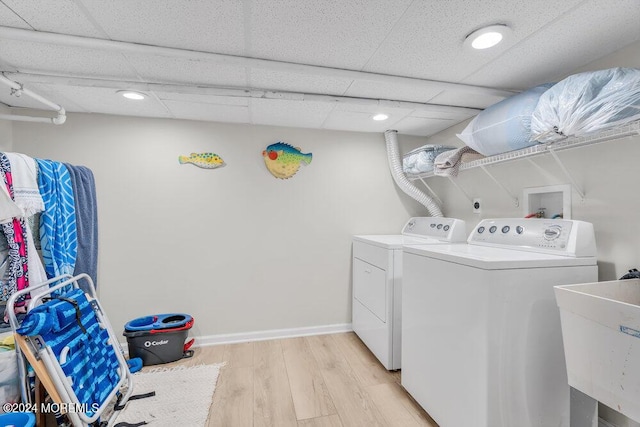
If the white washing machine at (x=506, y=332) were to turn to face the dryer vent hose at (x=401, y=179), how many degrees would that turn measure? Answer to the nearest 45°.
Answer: approximately 90° to its right

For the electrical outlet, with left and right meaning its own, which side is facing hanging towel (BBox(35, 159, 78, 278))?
front

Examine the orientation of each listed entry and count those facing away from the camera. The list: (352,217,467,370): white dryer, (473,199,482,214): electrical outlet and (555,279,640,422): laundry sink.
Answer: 0

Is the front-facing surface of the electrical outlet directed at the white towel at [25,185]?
yes

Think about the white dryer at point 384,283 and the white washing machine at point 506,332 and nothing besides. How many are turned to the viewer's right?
0

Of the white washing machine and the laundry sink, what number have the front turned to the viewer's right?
0

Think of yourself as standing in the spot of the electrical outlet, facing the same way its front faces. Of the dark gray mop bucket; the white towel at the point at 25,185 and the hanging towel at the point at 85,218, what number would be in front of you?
3

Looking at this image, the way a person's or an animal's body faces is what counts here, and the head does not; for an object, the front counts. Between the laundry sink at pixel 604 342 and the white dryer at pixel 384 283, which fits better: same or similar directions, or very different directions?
same or similar directions

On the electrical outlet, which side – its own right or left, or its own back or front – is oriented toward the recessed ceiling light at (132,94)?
front

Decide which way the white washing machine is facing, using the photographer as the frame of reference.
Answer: facing the viewer and to the left of the viewer

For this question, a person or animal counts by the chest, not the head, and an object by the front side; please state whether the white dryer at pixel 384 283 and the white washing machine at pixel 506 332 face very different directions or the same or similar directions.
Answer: same or similar directions

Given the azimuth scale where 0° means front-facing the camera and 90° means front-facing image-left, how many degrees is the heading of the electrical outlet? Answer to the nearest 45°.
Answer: approximately 45°

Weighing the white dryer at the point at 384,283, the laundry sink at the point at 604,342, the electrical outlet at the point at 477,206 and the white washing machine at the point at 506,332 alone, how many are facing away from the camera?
0
